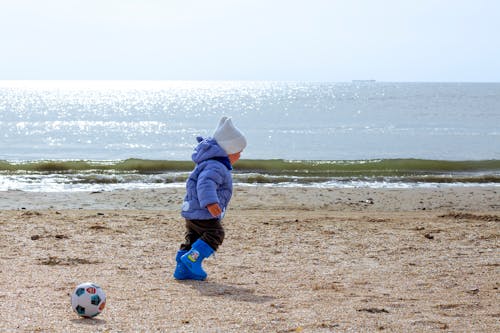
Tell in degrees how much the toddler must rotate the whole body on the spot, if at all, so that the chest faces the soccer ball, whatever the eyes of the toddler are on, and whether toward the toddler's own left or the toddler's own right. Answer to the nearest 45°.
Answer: approximately 135° to the toddler's own right

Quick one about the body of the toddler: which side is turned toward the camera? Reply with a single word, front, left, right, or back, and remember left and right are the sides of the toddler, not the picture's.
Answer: right

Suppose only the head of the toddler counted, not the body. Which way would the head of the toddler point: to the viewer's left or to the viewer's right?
to the viewer's right
